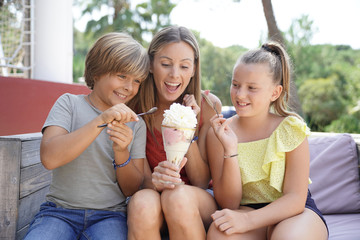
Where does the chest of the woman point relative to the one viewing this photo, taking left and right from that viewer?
facing the viewer

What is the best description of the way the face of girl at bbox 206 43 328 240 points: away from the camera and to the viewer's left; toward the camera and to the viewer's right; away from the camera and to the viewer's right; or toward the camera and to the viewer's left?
toward the camera and to the viewer's left
